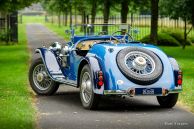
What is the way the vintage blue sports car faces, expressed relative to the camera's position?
facing away from the viewer and to the left of the viewer
